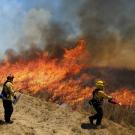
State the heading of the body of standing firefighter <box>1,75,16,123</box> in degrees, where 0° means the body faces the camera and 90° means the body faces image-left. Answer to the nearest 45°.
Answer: approximately 270°
